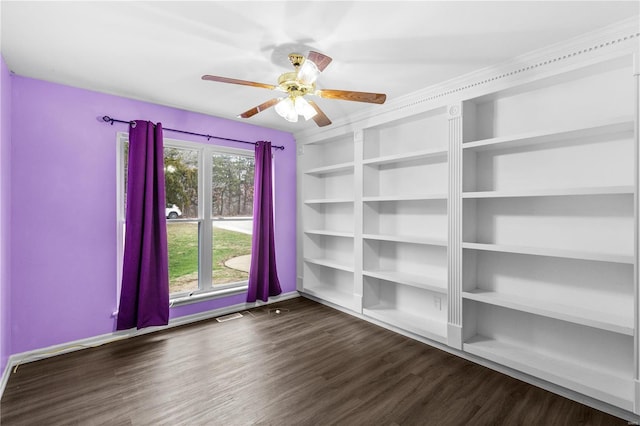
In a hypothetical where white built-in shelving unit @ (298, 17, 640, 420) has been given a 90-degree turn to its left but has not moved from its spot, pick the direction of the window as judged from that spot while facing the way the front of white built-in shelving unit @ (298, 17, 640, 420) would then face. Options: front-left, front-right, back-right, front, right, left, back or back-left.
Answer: back-right

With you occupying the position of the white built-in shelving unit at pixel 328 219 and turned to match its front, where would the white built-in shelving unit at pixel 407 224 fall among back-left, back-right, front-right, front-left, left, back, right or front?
left

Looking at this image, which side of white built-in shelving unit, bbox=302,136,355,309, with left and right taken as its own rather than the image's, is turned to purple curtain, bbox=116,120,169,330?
front

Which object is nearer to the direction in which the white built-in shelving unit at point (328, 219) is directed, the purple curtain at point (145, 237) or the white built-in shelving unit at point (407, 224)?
the purple curtain

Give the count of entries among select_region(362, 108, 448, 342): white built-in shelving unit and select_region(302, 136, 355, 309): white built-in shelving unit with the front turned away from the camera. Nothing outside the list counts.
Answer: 0

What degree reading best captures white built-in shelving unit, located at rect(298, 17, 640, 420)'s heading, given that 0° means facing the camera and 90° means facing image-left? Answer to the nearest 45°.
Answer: approximately 45°

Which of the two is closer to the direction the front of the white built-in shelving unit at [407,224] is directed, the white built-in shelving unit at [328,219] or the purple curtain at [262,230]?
the purple curtain

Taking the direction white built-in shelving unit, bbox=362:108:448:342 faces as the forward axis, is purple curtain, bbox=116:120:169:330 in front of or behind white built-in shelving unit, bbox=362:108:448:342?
in front

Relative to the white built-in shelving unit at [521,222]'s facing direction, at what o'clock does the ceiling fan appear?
The ceiling fan is roughly at 12 o'clock from the white built-in shelving unit.

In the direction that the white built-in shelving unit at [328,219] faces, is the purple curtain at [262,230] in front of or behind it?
in front

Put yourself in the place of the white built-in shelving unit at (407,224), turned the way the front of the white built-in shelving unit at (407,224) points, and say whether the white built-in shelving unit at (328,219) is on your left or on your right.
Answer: on your right

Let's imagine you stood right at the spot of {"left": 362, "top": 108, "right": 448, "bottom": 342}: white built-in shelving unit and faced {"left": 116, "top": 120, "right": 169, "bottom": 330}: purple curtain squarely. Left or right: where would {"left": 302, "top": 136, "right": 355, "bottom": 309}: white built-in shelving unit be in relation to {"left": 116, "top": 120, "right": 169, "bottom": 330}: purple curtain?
right
